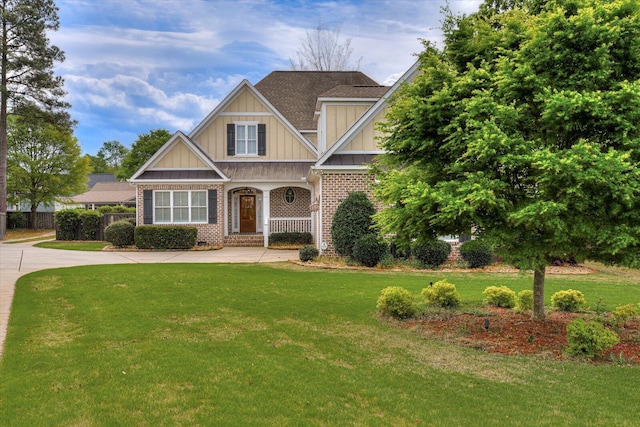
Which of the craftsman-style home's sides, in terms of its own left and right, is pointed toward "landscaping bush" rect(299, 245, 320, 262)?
front

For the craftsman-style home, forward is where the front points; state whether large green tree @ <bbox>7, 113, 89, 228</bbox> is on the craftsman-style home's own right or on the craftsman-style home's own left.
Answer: on the craftsman-style home's own right

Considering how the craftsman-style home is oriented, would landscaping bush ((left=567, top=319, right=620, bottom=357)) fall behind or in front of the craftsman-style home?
in front

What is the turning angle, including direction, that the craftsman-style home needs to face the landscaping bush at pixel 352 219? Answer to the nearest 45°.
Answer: approximately 45° to its left

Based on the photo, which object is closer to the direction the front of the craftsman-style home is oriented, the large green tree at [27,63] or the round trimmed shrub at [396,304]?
the round trimmed shrub

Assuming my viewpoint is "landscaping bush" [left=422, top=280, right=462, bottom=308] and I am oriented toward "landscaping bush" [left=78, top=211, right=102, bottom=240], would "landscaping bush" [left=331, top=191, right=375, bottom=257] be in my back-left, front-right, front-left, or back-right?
front-right

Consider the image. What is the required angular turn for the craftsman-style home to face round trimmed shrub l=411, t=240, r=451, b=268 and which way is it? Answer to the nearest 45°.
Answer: approximately 45° to its left

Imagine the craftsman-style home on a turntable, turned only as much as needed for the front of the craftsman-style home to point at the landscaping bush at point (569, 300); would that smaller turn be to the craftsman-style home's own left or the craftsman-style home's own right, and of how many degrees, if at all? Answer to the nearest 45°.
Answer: approximately 45° to the craftsman-style home's own left

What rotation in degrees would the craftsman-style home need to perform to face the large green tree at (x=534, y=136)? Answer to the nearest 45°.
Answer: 0° — it already faces it

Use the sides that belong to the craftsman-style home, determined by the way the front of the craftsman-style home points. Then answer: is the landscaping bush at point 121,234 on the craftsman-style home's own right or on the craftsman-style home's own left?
on the craftsman-style home's own right

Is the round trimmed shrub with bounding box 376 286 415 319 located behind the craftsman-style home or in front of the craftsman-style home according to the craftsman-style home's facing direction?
in front

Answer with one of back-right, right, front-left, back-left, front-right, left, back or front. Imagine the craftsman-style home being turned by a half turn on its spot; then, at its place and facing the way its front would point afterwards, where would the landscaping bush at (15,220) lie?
front-left

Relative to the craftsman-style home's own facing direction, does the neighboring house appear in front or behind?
behind

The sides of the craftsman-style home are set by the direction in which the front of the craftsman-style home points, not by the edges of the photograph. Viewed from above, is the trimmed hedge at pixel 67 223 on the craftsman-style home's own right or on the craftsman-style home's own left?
on the craftsman-style home's own right

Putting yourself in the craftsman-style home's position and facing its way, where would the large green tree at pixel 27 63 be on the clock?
The large green tree is roughly at 4 o'clock from the craftsman-style home.

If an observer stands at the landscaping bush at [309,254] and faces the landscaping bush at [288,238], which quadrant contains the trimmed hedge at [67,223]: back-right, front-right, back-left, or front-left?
front-left

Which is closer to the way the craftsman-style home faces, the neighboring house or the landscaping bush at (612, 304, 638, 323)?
the landscaping bush
